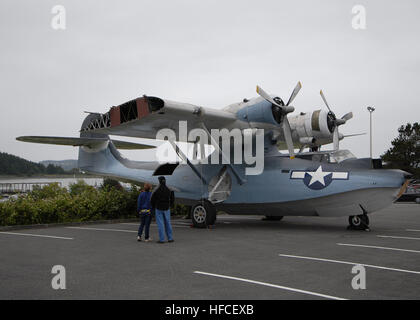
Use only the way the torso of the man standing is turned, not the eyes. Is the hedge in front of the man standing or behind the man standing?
in front

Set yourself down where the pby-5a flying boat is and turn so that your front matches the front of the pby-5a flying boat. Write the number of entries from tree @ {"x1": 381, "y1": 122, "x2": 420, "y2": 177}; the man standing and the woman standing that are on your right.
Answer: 2

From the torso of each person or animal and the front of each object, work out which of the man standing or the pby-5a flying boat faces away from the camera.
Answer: the man standing

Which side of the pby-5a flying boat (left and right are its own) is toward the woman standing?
right

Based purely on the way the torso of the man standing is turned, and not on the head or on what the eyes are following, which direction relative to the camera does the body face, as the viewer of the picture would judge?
away from the camera

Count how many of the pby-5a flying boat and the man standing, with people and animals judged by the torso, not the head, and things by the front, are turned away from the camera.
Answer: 1
